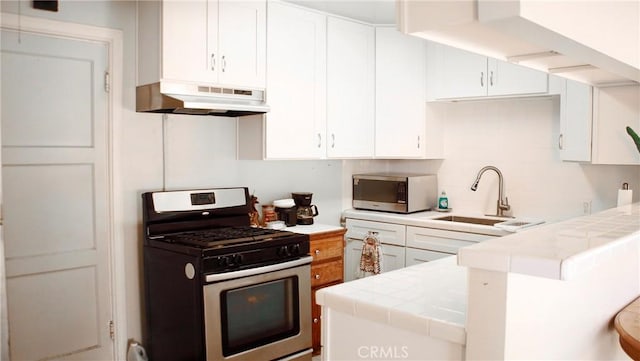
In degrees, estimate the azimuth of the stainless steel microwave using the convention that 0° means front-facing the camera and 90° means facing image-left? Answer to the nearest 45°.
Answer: approximately 45°

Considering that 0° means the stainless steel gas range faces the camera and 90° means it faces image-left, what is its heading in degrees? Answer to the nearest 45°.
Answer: approximately 315°

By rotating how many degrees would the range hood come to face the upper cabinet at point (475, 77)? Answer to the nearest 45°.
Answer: approximately 45° to its left
